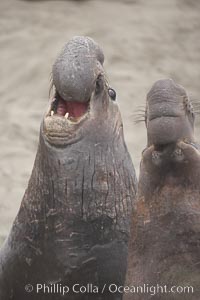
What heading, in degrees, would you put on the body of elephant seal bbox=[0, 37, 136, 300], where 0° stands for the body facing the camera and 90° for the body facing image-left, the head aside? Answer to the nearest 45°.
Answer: approximately 45°

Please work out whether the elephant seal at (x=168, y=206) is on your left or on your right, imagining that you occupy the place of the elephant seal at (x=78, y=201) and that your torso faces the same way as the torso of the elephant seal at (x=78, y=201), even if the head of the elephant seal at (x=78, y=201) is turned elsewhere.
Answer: on your left
